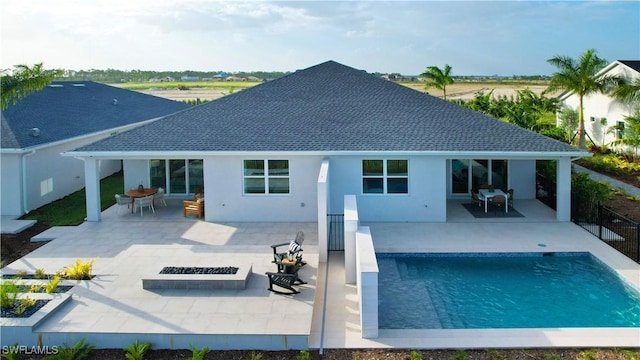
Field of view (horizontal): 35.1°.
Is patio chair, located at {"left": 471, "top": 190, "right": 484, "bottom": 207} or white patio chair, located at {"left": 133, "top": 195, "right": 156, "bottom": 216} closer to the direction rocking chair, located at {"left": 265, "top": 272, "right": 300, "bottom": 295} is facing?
the white patio chair

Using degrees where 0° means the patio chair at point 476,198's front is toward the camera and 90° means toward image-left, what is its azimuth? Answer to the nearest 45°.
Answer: approximately 270°

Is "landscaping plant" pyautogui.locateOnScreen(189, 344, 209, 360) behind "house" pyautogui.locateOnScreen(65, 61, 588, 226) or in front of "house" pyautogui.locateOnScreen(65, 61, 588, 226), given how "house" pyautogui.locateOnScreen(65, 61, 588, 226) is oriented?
behind

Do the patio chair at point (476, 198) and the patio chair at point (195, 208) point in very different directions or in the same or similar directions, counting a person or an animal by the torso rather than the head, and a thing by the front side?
very different directions

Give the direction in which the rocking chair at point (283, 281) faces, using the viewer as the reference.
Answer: facing away from the viewer and to the left of the viewer

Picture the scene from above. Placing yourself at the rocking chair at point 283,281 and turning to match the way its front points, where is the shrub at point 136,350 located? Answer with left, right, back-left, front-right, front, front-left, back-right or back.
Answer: left

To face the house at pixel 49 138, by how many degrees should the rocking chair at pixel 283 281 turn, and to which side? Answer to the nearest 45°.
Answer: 0° — it already faces it

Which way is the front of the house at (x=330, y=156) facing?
away from the camera

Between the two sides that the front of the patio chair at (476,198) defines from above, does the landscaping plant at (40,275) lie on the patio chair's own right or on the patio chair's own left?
on the patio chair's own right
